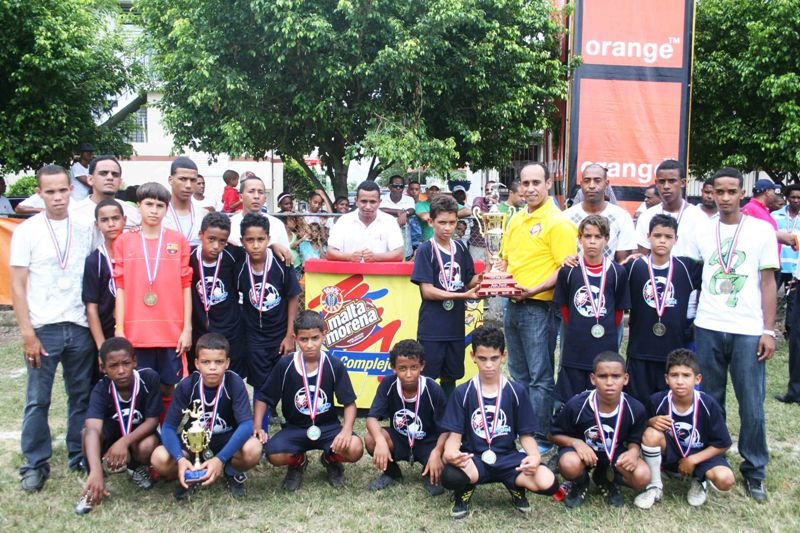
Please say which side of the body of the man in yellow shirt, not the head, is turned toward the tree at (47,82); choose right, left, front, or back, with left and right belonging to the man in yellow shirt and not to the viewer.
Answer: right

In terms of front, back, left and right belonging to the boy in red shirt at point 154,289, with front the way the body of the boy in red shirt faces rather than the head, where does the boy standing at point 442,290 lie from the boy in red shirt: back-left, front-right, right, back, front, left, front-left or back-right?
left

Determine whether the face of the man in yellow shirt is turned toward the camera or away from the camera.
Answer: toward the camera

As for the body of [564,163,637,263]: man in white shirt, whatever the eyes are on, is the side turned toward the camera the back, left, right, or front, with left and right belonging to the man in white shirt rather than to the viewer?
front

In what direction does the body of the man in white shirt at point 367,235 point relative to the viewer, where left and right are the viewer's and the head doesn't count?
facing the viewer

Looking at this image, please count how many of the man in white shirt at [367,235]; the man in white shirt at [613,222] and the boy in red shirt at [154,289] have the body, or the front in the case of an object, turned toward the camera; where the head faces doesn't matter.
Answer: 3

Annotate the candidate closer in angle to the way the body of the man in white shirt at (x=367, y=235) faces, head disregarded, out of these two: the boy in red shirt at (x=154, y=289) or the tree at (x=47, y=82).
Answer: the boy in red shirt

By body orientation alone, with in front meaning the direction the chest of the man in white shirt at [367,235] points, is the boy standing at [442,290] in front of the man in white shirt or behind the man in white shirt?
in front

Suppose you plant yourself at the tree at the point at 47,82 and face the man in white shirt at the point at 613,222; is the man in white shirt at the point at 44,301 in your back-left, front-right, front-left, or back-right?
front-right

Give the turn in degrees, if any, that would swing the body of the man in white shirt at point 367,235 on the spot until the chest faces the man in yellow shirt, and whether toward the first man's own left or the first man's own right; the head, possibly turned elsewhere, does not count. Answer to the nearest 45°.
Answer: approximately 45° to the first man's own left

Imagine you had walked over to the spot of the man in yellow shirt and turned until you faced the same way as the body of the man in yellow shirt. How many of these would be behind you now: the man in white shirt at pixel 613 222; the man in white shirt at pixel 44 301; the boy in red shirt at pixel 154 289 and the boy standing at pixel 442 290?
1

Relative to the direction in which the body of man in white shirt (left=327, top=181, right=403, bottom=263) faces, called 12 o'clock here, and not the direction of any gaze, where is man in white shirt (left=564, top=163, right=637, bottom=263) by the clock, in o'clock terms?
man in white shirt (left=564, top=163, right=637, bottom=263) is roughly at 10 o'clock from man in white shirt (left=327, top=181, right=403, bottom=263).

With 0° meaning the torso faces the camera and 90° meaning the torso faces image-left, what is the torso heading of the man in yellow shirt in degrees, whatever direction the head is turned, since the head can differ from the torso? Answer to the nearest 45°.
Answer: approximately 45°

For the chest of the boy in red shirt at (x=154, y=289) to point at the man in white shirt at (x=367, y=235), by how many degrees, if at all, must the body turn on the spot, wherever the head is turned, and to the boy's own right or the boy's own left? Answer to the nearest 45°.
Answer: approximately 135° to the boy's own left

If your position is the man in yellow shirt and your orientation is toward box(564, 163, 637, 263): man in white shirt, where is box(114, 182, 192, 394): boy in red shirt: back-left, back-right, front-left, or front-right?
back-left

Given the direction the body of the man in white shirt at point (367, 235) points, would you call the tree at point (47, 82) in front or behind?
behind
